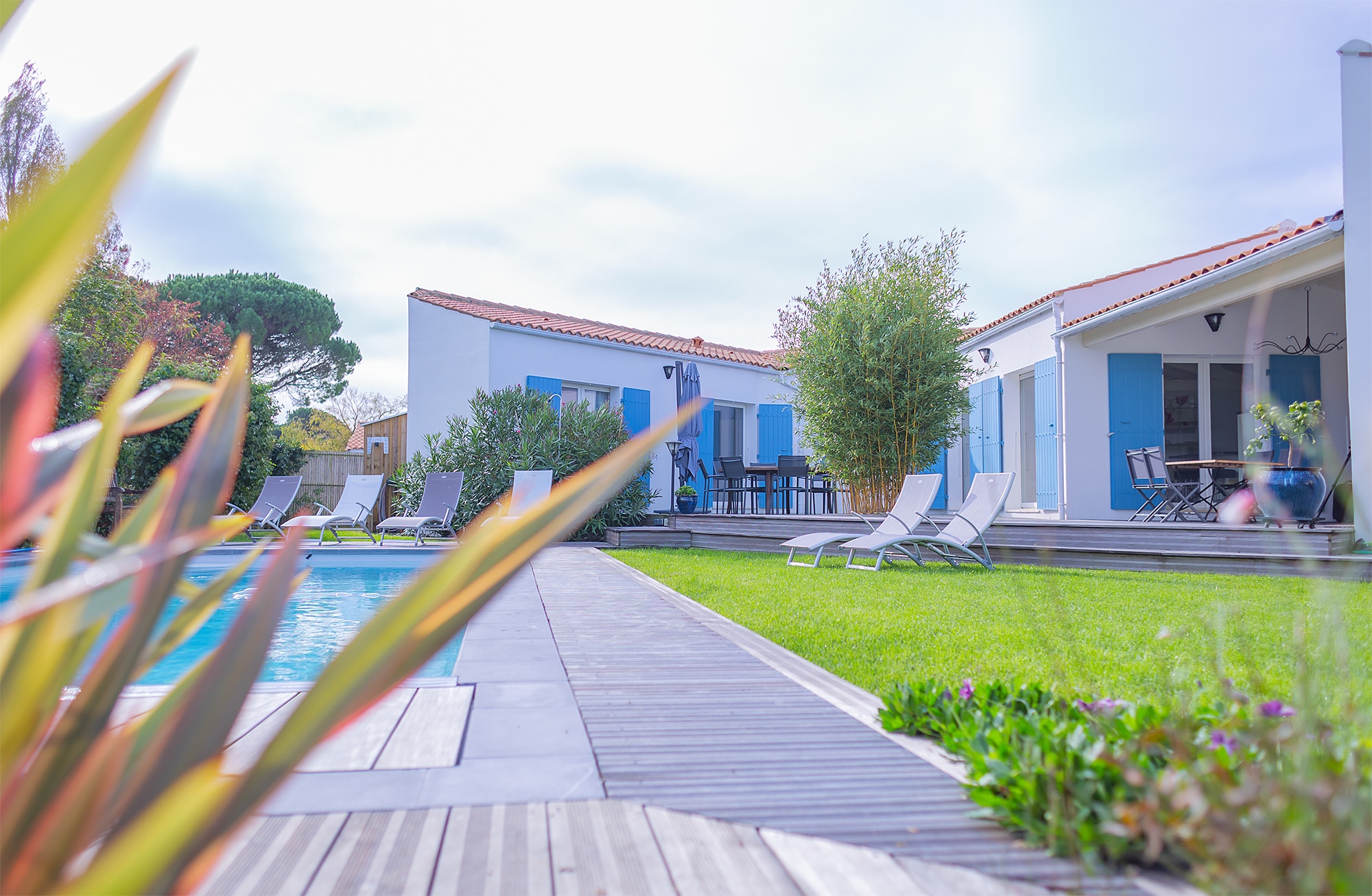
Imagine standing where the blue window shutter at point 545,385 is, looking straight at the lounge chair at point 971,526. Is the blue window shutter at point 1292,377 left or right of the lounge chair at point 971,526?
left

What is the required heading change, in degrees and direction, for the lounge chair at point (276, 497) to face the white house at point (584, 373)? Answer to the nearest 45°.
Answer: approximately 135° to its left

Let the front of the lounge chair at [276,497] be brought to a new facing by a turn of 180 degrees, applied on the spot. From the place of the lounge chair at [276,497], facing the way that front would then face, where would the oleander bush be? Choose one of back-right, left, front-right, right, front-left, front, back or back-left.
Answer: front-right

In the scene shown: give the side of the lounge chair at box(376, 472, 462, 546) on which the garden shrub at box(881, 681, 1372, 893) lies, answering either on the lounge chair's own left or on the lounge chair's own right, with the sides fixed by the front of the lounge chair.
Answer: on the lounge chair's own left

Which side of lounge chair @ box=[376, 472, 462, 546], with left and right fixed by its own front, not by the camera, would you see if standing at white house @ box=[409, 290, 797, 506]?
back

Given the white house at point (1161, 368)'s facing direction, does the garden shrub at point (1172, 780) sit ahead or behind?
ahead

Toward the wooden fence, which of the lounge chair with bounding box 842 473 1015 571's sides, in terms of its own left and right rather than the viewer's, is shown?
right

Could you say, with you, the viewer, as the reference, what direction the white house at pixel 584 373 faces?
facing the viewer and to the right of the viewer

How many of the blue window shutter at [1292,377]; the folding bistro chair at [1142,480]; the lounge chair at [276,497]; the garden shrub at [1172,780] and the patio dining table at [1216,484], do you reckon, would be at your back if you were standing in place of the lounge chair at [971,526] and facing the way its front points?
3

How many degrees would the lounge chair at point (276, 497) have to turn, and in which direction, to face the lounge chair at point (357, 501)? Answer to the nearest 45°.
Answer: approximately 90° to its left

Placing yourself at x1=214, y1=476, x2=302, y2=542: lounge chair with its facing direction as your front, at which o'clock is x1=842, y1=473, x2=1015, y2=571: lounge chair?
x1=842, y1=473, x2=1015, y2=571: lounge chair is roughly at 9 o'clock from x1=214, y1=476, x2=302, y2=542: lounge chair.
